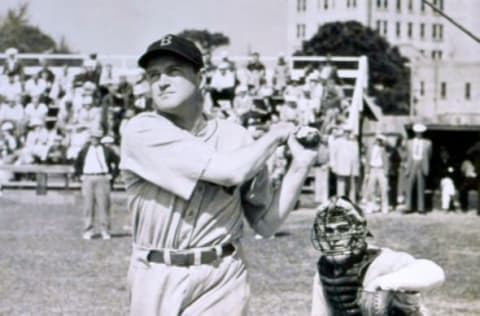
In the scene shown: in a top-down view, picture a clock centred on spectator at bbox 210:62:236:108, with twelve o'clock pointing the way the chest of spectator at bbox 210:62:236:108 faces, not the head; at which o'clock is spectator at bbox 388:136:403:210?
spectator at bbox 388:136:403:210 is roughly at 10 o'clock from spectator at bbox 210:62:236:108.

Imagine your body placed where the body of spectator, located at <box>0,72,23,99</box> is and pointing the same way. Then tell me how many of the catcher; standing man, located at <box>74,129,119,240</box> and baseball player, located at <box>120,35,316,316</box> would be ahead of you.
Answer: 3

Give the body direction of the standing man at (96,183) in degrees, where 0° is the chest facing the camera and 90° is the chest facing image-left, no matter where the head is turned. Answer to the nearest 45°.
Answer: approximately 0°

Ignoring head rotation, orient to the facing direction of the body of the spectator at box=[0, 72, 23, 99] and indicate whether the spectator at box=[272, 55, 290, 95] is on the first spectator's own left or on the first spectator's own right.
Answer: on the first spectator's own left

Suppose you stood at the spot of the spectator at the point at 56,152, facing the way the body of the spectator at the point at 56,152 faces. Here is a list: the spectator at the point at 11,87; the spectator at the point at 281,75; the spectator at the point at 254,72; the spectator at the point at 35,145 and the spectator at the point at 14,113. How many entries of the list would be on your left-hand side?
2
